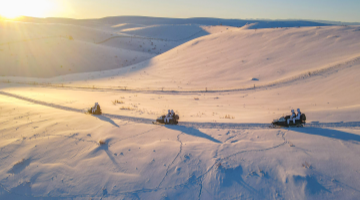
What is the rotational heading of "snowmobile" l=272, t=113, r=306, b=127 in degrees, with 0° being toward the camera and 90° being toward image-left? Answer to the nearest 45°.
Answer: approximately 90°

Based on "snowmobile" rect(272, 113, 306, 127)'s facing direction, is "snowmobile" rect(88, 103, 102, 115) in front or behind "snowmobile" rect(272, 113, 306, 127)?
in front
